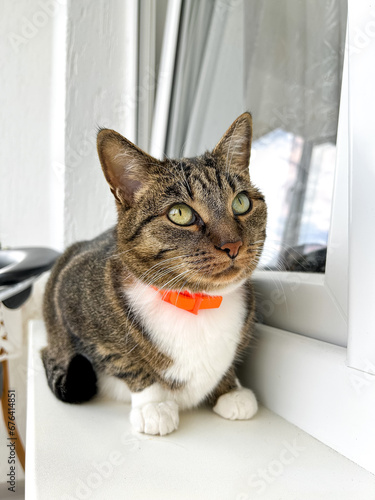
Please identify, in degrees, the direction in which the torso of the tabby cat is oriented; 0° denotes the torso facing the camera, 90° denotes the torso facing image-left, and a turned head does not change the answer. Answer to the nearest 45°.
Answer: approximately 315°
